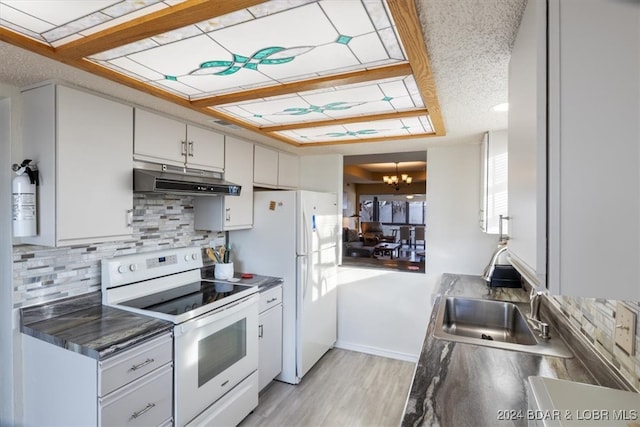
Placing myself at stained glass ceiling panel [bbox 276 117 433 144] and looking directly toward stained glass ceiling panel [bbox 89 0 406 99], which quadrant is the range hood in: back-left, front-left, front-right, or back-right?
front-right

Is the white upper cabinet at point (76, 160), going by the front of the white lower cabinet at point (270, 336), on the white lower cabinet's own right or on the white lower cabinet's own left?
on the white lower cabinet's own right

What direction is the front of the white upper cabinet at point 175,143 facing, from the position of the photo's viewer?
facing the viewer and to the right of the viewer

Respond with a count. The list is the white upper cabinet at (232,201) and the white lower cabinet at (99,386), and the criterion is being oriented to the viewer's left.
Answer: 0

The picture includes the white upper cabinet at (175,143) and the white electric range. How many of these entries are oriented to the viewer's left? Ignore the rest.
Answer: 0

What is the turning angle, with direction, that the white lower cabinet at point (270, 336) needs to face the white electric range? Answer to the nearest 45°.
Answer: approximately 90° to its right

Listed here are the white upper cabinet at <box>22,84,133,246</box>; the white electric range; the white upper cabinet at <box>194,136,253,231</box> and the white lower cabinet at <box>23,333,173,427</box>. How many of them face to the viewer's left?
0

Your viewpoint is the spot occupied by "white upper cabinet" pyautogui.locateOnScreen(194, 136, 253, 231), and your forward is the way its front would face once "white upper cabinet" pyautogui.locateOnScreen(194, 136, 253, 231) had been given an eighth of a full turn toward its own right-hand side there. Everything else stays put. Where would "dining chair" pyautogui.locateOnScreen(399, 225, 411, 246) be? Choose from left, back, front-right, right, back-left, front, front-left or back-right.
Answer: back-left

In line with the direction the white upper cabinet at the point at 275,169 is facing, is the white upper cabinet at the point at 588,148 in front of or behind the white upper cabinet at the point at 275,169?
in front

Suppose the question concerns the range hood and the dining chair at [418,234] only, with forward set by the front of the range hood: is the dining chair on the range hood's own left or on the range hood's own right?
on the range hood's own left

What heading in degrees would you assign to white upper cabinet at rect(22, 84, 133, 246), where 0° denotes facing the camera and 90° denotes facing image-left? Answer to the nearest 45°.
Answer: approximately 315°

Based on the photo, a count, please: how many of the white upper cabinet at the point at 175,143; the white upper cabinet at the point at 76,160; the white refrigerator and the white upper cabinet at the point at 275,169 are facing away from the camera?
0

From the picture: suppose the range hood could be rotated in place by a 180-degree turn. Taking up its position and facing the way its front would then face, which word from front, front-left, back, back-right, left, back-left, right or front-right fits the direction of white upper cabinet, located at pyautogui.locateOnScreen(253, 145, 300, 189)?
right
